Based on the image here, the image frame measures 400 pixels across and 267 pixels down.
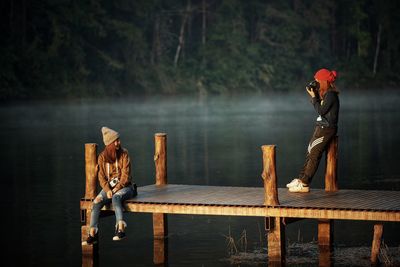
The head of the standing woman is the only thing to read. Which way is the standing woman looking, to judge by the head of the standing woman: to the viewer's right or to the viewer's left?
to the viewer's left

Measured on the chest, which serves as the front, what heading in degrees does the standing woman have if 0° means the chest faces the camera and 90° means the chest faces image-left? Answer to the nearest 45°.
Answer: approximately 90°

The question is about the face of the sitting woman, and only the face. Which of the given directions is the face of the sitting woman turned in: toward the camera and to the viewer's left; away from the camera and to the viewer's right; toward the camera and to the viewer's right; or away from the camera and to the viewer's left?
toward the camera and to the viewer's right

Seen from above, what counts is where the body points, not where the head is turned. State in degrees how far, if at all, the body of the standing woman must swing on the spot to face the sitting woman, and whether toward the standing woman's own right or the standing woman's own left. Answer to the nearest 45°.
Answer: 0° — they already face them
